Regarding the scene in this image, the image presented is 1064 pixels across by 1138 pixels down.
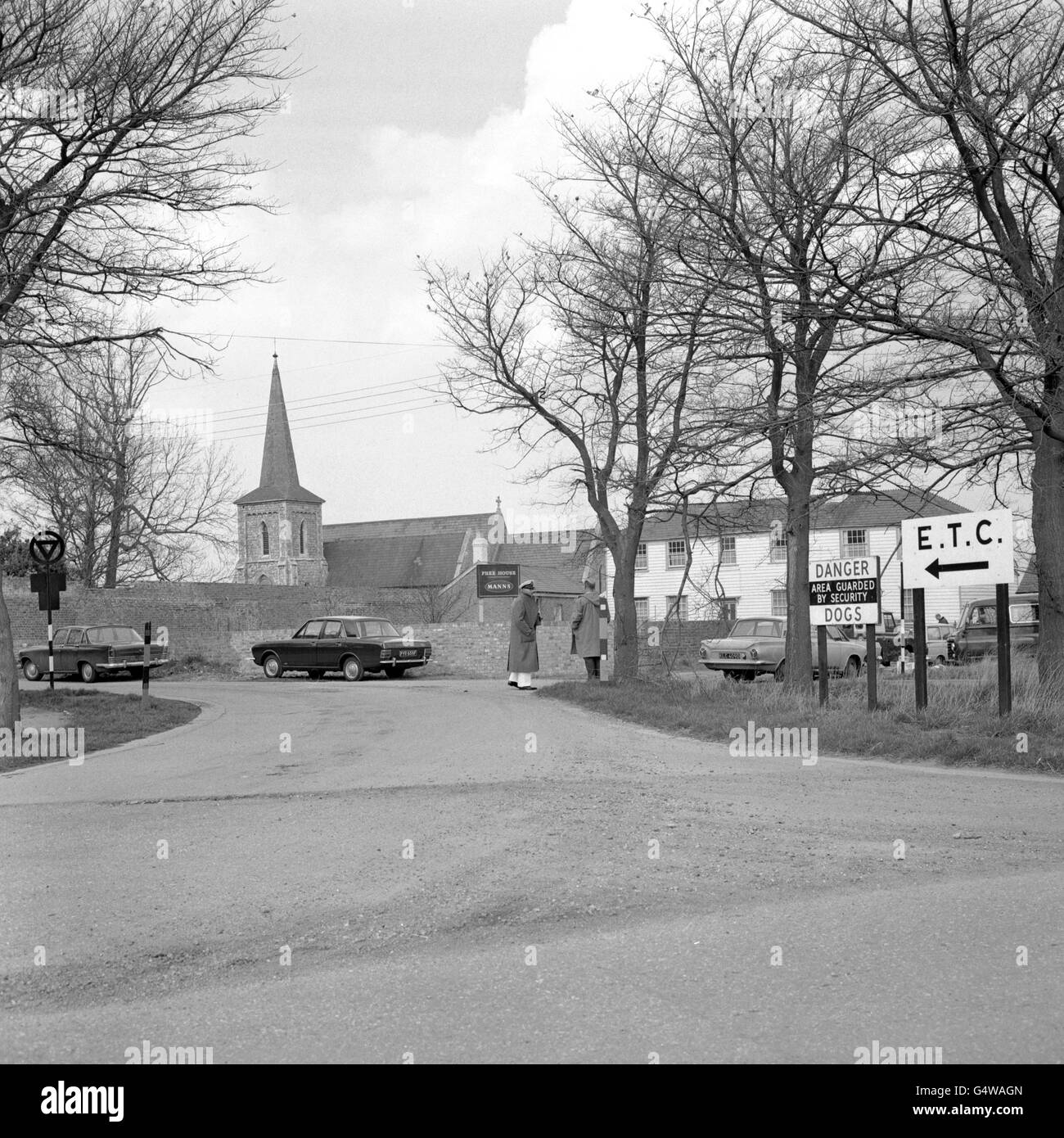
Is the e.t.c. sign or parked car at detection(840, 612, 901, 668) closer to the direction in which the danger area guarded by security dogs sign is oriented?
the e.t.c. sign

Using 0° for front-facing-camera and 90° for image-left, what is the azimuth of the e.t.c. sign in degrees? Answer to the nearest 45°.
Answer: approximately 0°

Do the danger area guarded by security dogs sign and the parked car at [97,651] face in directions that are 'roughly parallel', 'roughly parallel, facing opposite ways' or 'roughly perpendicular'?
roughly perpendicular

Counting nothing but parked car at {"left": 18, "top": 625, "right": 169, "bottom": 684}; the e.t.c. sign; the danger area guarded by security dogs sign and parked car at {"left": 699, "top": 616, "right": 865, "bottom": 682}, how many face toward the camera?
2

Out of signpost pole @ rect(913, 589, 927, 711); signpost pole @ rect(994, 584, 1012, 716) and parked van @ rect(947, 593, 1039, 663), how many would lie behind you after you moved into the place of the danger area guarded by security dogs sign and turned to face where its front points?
1

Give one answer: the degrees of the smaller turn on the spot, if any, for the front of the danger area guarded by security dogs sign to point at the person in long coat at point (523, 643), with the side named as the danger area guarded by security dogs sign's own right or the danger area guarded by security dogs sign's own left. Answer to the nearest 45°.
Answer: approximately 135° to the danger area guarded by security dogs sign's own right

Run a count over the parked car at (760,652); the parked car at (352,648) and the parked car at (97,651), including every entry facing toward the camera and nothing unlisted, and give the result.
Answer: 0

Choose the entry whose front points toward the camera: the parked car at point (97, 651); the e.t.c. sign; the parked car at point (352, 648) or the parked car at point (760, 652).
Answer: the e.t.c. sign

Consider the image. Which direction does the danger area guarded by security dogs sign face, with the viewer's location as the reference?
facing the viewer

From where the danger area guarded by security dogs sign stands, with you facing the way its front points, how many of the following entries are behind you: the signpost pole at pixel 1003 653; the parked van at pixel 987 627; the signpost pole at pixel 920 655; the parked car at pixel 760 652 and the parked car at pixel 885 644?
3

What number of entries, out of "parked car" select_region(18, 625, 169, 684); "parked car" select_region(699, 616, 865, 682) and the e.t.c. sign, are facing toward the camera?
1

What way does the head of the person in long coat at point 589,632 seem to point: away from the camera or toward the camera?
away from the camera

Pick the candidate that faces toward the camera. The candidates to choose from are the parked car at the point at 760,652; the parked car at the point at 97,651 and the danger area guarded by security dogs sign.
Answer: the danger area guarded by security dogs sign
